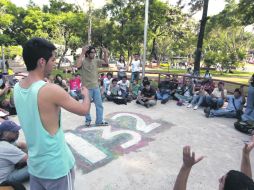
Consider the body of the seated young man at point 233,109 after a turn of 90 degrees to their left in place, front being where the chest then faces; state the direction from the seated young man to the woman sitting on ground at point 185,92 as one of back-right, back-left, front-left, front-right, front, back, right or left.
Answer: back-right

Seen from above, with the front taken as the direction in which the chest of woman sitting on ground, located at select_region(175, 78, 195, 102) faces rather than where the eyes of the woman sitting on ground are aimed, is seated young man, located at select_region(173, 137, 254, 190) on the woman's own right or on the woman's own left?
on the woman's own left

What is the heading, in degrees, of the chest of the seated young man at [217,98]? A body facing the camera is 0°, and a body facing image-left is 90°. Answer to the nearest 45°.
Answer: approximately 45°

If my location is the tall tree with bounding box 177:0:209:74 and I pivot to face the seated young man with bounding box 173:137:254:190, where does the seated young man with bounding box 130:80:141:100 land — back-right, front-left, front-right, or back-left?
front-right

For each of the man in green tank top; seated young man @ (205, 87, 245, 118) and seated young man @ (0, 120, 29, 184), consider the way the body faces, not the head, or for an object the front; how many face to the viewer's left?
1

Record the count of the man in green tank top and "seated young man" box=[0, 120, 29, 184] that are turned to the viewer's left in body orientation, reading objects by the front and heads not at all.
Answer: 0

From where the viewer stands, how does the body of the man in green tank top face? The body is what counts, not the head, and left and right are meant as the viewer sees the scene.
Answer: facing away from the viewer and to the right of the viewer

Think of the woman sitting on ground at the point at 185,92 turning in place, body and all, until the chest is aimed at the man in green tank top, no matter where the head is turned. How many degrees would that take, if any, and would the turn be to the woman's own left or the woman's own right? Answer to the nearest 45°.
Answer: approximately 45° to the woman's own left

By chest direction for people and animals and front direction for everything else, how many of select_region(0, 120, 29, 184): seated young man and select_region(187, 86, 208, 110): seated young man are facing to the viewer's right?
1

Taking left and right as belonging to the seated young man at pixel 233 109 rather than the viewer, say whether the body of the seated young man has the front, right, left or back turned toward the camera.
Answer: left

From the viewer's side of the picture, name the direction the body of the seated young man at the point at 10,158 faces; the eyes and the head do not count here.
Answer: to the viewer's right

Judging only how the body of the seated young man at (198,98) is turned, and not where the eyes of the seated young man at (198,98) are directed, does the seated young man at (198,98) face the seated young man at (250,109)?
no

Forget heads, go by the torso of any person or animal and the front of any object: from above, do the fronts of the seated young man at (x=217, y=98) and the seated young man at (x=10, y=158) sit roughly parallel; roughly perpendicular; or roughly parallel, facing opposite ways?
roughly parallel, facing opposite ways

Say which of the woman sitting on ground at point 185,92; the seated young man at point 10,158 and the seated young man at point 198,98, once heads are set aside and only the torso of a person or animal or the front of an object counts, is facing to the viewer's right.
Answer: the seated young man at point 10,158

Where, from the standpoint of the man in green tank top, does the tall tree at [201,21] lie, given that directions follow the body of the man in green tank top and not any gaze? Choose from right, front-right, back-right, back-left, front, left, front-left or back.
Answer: front

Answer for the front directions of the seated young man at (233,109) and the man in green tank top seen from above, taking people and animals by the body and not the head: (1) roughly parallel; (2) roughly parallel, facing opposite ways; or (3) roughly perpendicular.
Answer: roughly perpendicular

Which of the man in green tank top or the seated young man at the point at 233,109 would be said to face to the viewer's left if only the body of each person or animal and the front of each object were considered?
the seated young man

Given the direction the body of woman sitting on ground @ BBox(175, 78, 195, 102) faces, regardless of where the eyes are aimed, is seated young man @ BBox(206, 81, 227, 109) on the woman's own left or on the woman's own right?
on the woman's own left
